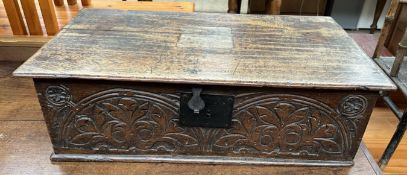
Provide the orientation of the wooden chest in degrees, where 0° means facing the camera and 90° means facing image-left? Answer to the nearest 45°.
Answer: approximately 0°

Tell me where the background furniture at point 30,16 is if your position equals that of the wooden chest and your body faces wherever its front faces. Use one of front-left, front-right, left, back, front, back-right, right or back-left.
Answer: back-right

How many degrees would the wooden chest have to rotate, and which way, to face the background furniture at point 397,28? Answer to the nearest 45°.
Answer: approximately 135° to its left

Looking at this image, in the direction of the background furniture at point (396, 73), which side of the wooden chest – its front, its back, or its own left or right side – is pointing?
left
